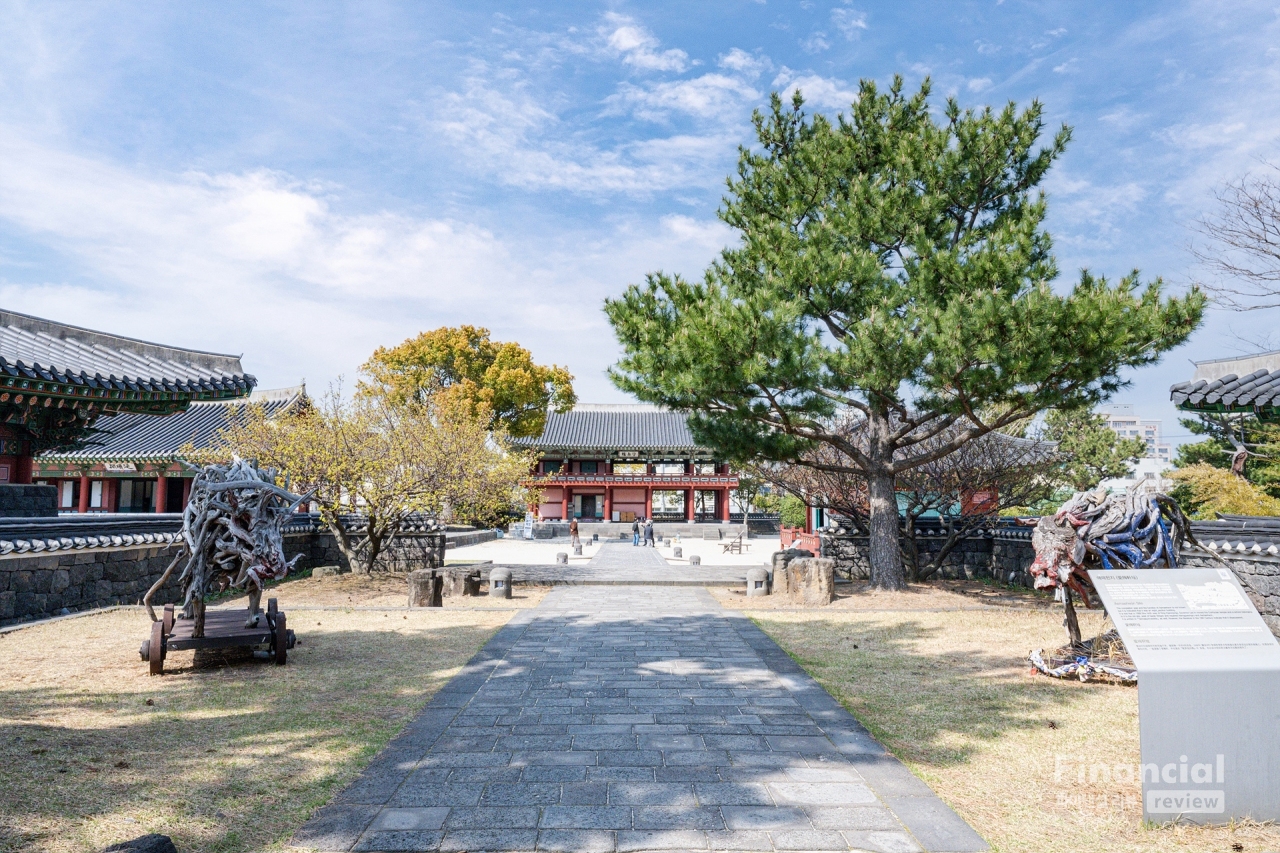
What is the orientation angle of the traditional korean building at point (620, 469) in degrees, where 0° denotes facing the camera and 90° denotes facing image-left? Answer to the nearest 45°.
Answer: approximately 0°

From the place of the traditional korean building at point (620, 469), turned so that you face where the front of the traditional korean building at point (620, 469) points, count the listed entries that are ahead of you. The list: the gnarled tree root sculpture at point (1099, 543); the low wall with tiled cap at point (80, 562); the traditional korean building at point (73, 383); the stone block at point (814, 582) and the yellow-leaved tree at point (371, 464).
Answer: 5

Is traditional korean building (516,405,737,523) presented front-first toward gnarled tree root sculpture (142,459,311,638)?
yes

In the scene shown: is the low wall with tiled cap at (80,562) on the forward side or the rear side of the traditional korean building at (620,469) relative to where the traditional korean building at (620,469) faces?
on the forward side

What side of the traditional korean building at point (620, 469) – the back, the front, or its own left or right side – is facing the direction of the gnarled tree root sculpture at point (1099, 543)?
front

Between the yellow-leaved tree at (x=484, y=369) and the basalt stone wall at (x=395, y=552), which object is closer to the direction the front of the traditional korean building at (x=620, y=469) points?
the basalt stone wall

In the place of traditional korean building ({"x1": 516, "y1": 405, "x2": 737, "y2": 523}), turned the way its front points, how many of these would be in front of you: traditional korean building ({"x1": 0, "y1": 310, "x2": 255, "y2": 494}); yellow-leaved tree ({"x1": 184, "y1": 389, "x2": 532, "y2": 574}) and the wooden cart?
3

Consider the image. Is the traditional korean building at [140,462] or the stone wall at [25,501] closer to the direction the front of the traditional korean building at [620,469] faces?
the stone wall

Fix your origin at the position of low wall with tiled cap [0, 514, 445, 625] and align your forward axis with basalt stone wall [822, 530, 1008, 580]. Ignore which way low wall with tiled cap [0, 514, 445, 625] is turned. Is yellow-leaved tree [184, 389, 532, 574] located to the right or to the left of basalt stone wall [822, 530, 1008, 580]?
left

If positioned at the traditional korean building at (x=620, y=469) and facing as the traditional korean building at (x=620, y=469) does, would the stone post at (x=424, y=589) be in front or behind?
in front

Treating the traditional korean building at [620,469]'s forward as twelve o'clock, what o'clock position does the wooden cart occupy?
The wooden cart is roughly at 12 o'clock from the traditional korean building.

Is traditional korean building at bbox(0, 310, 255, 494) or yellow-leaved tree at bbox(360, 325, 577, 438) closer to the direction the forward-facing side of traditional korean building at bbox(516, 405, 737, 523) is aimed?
the traditional korean building

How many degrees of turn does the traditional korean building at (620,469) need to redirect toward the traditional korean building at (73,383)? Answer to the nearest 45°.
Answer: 0° — it already faces it

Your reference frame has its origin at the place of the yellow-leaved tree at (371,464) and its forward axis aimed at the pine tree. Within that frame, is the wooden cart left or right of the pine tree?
right
